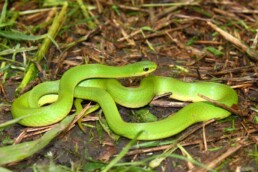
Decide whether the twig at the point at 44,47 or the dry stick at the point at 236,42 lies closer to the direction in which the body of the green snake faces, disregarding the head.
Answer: the dry stick

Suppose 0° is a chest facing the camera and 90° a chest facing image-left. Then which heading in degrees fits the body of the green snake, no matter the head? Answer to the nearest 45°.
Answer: approximately 270°

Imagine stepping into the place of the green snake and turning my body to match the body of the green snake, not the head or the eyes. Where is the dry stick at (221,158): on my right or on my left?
on my right

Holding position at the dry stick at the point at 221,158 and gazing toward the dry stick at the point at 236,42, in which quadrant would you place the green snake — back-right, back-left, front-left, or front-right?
front-left

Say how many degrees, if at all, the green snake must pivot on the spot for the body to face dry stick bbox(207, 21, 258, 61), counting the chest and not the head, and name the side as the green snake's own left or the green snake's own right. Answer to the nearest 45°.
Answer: approximately 45° to the green snake's own left

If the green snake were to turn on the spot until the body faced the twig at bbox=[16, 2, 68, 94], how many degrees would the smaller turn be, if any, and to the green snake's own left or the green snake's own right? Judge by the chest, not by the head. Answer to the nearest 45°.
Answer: approximately 135° to the green snake's own left
